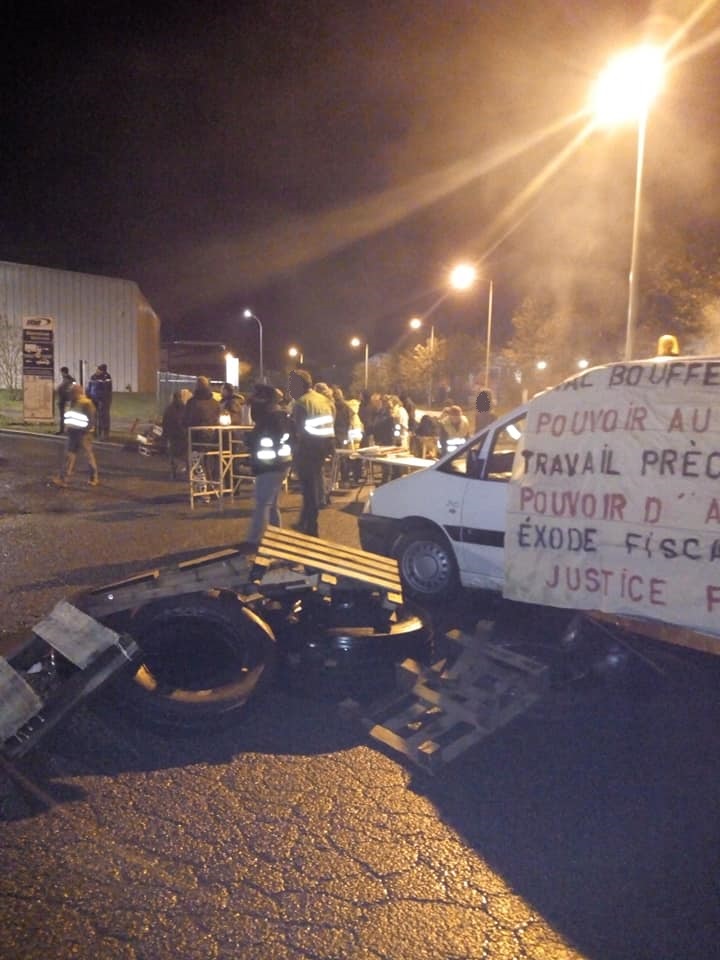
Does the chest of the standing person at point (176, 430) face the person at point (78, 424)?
no

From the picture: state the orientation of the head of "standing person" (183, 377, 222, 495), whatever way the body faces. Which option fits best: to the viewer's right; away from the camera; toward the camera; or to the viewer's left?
away from the camera

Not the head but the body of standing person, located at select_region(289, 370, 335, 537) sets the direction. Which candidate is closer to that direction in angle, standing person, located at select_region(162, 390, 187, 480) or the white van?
the standing person

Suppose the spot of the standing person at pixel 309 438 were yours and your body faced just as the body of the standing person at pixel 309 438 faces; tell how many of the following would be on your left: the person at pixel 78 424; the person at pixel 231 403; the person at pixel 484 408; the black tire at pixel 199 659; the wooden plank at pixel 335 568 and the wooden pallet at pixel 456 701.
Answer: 3

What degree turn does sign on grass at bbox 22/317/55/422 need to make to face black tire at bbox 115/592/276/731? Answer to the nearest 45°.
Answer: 0° — it already faces it

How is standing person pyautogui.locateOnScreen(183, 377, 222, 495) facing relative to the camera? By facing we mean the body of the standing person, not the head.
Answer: away from the camera

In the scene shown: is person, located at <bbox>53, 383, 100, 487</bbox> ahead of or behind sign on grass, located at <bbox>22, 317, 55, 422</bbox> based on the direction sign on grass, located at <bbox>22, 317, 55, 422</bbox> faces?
ahead

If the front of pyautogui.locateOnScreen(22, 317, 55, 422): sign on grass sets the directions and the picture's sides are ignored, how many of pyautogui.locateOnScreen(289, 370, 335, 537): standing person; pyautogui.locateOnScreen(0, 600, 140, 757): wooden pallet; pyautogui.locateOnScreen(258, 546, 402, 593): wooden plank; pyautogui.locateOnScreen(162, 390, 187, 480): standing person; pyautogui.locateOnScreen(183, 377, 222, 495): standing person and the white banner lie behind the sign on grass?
0

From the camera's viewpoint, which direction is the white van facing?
to the viewer's left

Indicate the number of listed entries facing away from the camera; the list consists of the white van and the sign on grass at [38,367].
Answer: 0

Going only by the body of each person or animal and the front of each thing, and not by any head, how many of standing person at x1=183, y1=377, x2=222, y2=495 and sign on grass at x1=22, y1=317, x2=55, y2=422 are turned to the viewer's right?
0

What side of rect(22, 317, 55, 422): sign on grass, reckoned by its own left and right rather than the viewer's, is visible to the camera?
front

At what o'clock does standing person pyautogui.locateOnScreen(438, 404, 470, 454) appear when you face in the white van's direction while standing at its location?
The standing person is roughly at 3 o'clock from the white van.

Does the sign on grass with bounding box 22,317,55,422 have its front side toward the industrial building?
no

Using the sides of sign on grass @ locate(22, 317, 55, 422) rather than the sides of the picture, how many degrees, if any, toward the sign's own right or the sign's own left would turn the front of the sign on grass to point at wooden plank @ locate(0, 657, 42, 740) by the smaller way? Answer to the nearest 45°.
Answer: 0° — it already faces it
